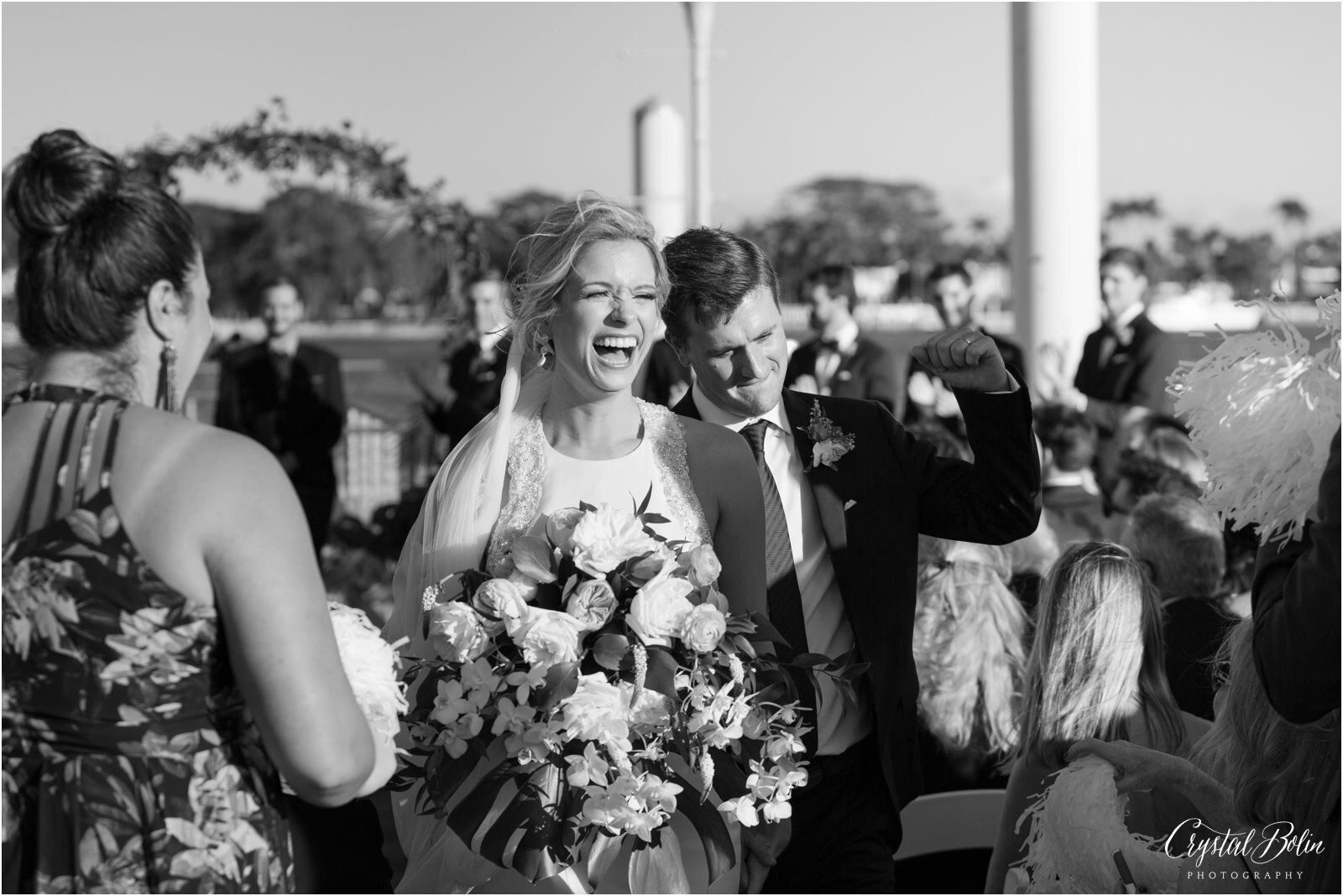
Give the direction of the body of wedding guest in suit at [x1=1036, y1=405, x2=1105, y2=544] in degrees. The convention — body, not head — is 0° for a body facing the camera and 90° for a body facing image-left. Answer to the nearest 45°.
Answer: approximately 180°

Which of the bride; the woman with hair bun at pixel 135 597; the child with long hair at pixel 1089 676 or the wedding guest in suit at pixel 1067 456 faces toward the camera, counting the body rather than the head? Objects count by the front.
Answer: the bride

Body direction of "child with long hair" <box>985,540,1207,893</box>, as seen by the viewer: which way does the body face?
away from the camera

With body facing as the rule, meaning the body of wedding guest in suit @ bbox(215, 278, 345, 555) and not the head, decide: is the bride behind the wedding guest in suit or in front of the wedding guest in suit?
in front

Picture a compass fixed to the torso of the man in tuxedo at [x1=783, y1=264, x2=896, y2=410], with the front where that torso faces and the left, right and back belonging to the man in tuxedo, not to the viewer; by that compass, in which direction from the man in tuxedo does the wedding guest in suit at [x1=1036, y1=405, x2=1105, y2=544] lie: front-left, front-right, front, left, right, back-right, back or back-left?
left

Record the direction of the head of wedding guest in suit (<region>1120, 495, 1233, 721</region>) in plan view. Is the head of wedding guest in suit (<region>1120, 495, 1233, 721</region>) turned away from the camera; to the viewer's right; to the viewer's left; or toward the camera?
away from the camera

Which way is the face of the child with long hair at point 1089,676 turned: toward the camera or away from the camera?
away from the camera

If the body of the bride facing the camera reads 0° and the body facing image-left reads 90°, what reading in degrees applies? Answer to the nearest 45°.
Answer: approximately 0°

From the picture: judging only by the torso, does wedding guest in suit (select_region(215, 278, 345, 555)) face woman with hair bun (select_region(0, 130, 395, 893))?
yes

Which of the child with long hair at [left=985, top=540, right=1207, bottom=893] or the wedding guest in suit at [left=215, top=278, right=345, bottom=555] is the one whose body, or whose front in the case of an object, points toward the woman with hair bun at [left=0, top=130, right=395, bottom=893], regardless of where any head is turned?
the wedding guest in suit
